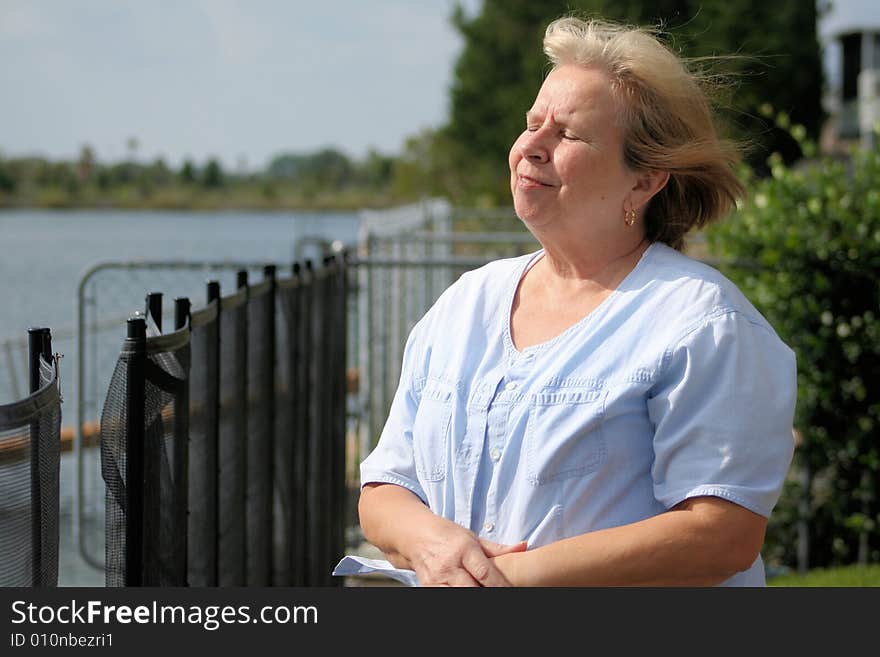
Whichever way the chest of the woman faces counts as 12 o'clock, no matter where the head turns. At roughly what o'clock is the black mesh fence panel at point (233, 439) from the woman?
The black mesh fence panel is roughly at 3 o'clock from the woman.

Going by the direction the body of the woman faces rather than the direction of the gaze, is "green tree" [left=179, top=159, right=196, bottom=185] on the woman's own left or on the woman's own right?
on the woman's own right

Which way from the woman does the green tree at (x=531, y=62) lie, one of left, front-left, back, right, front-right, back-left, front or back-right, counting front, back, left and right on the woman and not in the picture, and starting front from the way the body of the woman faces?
back-right

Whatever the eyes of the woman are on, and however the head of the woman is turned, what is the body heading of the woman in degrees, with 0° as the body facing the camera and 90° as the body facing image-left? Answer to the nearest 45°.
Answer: approximately 45°

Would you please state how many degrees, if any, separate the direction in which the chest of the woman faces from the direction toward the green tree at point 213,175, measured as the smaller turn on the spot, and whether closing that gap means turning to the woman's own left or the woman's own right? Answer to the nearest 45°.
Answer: approximately 135° to the woman's own right

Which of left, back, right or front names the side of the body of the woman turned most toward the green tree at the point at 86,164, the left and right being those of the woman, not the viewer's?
right

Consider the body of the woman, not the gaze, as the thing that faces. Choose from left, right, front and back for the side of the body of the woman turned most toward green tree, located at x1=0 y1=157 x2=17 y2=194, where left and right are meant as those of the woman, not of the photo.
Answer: right
